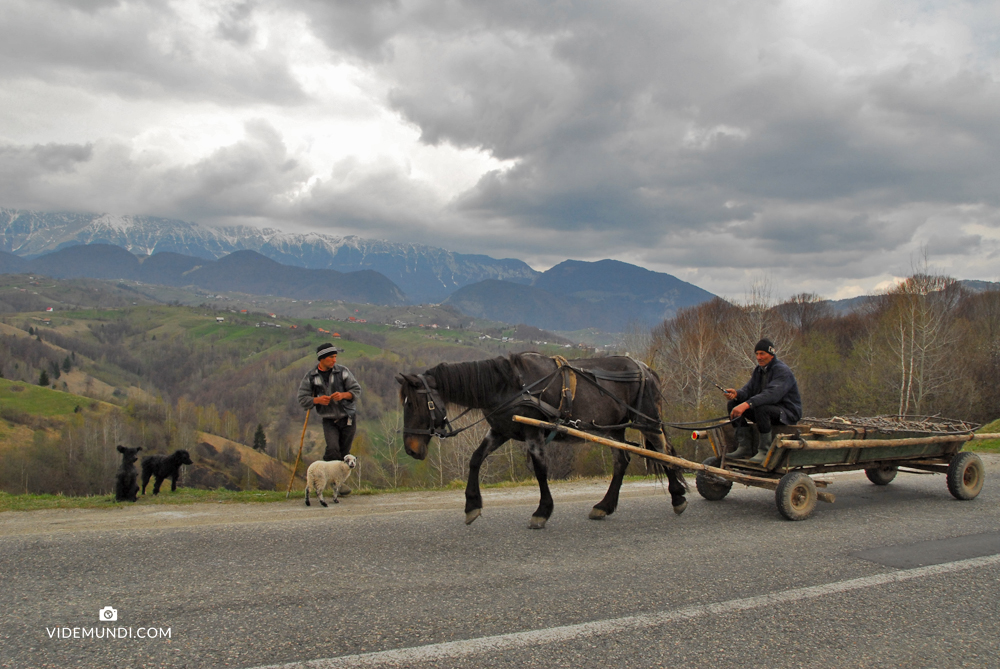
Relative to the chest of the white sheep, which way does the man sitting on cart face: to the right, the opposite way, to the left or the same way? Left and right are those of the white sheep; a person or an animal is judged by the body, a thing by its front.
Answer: the opposite way

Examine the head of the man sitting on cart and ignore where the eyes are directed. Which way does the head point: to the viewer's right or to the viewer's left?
to the viewer's left

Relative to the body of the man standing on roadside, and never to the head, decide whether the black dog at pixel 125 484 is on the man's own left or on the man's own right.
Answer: on the man's own right

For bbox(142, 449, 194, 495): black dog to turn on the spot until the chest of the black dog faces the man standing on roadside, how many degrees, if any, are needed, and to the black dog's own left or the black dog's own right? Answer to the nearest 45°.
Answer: approximately 45° to the black dog's own right

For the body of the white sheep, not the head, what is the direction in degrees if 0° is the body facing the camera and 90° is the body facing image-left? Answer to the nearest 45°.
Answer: approximately 270°

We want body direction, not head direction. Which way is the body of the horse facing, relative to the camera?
to the viewer's left

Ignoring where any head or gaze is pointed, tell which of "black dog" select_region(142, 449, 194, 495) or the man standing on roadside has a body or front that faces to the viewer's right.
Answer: the black dog

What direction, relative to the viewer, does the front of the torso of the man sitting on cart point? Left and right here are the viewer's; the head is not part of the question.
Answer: facing the viewer and to the left of the viewer

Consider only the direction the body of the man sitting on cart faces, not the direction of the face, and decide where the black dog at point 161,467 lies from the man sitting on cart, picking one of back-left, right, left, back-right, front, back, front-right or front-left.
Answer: front-right

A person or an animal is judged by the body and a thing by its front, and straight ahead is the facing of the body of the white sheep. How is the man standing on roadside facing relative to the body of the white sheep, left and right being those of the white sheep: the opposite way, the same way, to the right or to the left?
to the right

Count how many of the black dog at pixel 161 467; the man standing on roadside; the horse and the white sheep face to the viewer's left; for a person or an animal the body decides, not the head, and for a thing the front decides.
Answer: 1

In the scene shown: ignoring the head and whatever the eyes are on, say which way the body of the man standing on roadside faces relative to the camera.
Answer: toward the camera

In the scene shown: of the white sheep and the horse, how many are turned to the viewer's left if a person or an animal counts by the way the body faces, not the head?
1

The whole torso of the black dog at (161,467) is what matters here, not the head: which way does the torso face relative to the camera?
to the viewer's right

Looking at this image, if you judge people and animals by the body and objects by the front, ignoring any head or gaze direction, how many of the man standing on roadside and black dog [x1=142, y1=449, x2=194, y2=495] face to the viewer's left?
0

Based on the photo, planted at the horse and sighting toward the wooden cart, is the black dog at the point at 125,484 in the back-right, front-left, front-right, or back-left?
back-left

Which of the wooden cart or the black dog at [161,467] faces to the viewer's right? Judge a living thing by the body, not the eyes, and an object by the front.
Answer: the black dog
